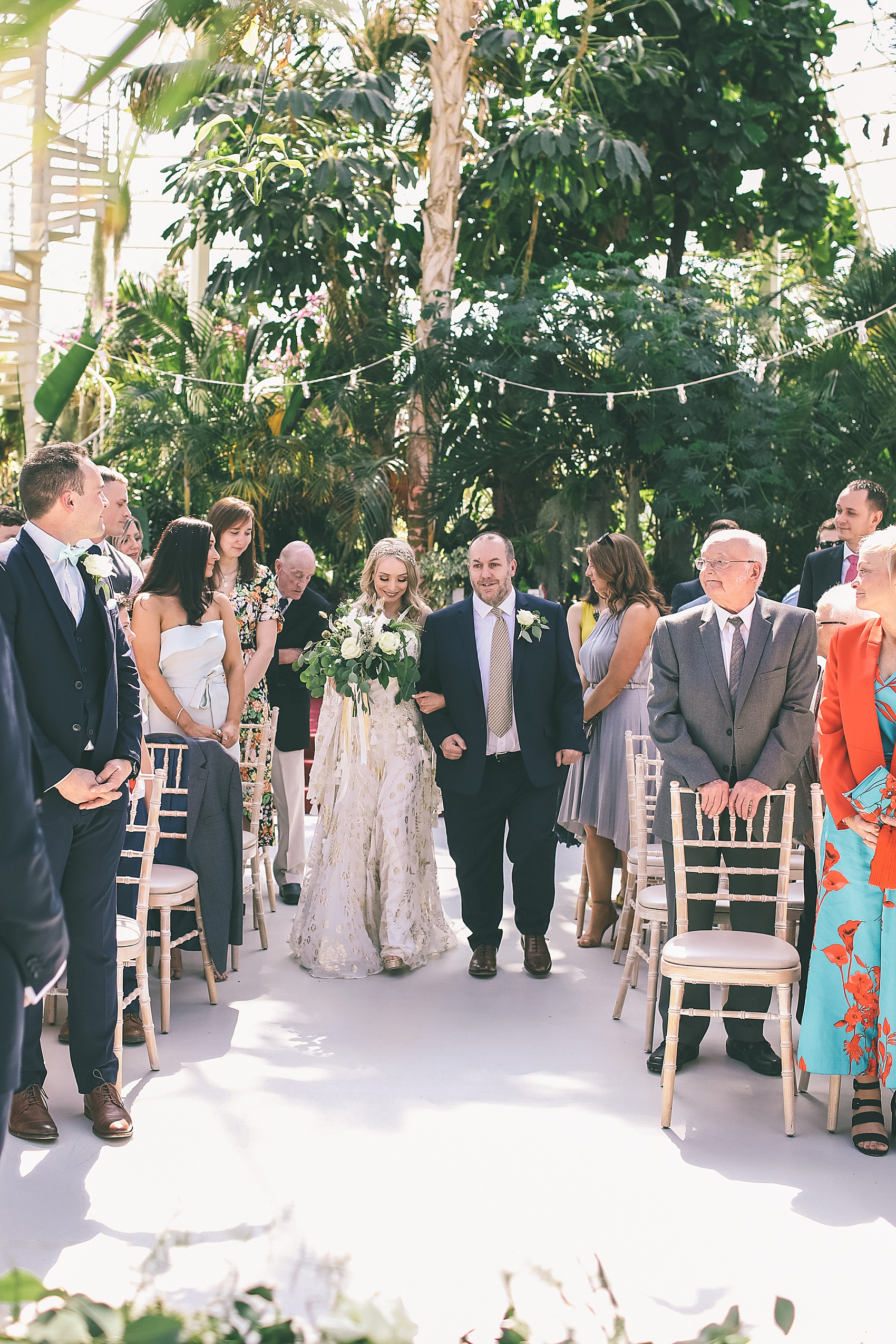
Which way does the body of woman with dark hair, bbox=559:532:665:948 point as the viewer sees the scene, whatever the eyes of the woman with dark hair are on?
to the viewer's left

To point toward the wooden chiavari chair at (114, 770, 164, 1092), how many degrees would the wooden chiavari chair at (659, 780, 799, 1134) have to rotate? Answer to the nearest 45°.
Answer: approximately 90° to its right

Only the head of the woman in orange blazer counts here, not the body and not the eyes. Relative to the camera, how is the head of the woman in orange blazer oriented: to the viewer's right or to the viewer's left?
to the viewer's left

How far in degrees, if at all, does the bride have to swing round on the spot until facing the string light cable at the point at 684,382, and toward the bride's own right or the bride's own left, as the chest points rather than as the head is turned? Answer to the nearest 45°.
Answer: approximately 135° to the bride's own left

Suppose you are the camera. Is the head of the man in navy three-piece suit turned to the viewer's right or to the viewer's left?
to the viewer's right

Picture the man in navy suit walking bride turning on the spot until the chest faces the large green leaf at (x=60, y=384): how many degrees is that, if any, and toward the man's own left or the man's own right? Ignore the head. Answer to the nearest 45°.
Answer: approximately 135° to the man's own right

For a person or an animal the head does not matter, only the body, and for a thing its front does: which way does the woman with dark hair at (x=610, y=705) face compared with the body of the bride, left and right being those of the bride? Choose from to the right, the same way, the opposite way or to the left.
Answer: to the right

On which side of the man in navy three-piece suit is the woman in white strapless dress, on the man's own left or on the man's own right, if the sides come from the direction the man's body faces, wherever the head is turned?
on the man's own left

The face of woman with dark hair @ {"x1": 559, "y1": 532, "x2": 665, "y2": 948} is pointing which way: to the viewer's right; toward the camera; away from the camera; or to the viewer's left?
to the viewer's left
